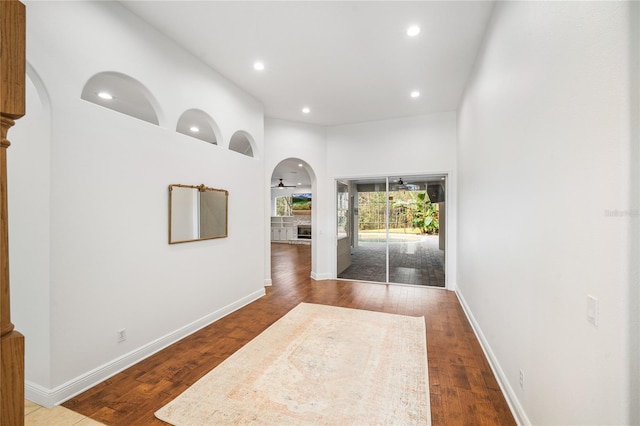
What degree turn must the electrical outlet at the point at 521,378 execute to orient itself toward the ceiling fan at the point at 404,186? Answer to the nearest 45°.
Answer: approximately 45° to its right

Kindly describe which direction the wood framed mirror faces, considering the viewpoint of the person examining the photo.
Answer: facing the viewer and to the right of the viewer

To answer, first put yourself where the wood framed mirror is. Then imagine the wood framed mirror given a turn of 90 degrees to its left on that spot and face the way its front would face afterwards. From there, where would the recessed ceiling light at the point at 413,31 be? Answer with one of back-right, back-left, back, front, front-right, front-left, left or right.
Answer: right

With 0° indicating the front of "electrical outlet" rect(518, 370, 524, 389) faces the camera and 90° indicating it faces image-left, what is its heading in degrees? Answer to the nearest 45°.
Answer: approximately 90°

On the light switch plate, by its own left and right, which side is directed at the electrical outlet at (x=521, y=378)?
right

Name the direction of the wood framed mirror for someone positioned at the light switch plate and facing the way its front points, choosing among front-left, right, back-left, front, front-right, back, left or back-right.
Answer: front-right

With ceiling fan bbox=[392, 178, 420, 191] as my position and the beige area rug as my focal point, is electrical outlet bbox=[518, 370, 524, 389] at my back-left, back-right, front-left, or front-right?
front-left

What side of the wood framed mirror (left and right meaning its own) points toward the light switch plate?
front

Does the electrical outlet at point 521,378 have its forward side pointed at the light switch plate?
no

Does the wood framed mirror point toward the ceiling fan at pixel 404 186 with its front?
no

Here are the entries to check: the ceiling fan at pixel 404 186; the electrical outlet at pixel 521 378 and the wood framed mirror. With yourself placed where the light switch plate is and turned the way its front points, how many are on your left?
0

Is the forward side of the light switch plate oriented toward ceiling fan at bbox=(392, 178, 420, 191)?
no

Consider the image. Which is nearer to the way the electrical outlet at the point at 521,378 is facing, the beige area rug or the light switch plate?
the beige area rug

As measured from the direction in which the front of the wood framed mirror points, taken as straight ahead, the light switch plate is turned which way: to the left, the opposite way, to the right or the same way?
the opposite way

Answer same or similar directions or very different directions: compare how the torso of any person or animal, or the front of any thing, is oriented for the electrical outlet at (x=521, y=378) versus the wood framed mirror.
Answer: very different directions

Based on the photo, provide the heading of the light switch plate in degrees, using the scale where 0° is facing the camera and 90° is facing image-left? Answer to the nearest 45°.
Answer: approximately 45°

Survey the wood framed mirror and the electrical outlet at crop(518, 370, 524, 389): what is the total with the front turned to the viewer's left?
1
